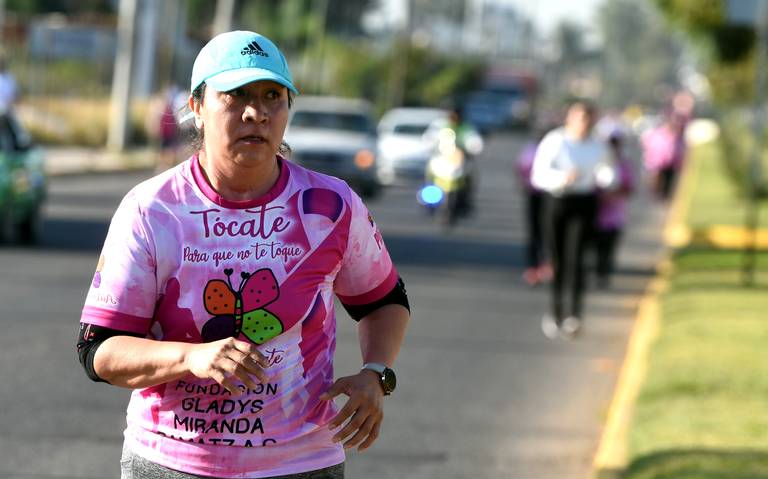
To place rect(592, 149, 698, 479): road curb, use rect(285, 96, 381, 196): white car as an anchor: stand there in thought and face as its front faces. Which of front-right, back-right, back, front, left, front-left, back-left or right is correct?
front

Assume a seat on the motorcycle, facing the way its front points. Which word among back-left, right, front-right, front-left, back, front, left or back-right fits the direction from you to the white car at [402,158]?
back

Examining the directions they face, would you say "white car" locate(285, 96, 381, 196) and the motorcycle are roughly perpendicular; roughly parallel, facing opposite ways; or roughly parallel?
roughly parallel

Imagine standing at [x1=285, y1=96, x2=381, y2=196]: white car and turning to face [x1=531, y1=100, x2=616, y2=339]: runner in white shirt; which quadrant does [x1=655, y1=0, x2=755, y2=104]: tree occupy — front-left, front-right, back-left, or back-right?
front-left

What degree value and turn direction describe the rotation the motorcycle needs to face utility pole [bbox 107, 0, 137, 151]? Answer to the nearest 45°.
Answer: approximately 135° to its right

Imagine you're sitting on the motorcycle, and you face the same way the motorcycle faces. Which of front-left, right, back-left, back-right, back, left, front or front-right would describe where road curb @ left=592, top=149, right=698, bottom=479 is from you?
front

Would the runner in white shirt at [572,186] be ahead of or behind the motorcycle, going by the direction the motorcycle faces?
ahead

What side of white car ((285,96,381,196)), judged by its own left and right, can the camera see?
front

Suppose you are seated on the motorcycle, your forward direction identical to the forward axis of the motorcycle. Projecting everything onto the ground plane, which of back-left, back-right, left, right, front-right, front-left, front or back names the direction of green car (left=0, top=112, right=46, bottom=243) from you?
front-right

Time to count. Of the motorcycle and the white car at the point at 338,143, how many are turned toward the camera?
2
